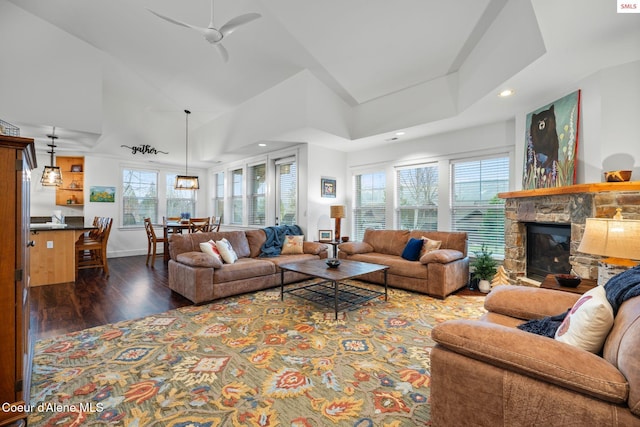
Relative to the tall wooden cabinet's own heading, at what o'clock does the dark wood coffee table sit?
The dark wood coffee table is roughly at 12 o'clock from the tall wooden cabinet.

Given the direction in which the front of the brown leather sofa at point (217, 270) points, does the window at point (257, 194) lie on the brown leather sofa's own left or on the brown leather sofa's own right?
on the brown leather sofa's own left

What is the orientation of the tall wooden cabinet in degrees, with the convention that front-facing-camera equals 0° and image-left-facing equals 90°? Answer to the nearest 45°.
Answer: approximately 270°

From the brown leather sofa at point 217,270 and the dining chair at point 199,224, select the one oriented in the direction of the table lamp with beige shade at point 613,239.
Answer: the brown leather sofa

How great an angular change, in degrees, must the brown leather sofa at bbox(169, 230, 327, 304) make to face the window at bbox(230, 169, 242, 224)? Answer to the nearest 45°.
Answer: approximately 135° to its left

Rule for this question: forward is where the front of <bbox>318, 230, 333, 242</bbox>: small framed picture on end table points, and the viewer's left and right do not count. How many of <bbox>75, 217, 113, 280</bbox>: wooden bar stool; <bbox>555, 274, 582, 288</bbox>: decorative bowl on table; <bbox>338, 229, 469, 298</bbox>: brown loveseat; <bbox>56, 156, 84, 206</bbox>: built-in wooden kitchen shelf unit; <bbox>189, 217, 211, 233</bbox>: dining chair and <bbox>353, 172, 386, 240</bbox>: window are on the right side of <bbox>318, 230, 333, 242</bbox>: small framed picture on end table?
3

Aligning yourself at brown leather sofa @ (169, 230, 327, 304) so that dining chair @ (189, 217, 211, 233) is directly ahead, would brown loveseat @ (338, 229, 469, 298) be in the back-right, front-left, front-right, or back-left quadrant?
back-right

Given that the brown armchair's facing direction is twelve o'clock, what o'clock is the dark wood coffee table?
The dark wood coffee table is roughly at 12 o'clock from the brown armchair.

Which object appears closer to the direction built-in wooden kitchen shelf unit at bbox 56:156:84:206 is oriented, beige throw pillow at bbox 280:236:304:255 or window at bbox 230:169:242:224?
the beige throw pillow

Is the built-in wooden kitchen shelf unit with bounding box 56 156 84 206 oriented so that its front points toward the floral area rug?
yes

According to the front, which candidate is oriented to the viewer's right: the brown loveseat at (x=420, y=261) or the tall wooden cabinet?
the tall wooden cabinet

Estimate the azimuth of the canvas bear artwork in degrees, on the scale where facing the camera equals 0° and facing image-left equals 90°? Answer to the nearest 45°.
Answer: approximately 45°

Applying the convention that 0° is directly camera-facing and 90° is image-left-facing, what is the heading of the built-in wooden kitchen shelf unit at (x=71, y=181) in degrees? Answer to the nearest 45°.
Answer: approximately 0°
